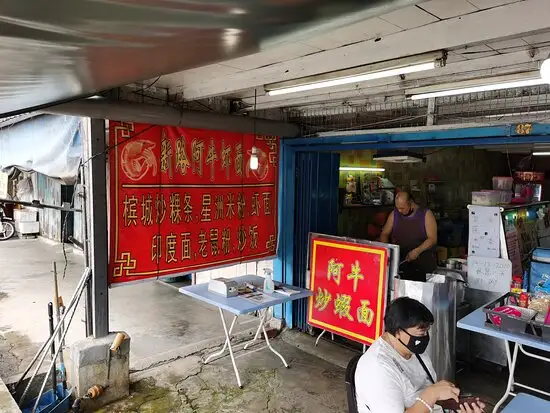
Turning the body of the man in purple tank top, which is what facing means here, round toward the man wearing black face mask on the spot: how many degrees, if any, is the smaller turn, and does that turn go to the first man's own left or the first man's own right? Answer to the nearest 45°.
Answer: approximately 45° to the first man's own left

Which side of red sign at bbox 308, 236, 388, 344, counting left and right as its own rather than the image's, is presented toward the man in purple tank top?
back

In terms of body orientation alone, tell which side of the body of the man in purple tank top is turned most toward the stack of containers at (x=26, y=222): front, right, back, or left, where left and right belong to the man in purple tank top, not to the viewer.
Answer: right

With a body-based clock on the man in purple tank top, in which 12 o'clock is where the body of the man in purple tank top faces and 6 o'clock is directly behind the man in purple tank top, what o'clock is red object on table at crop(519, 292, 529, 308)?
The red object on table is roughly at 11 o'clock from the man in purple tank top.

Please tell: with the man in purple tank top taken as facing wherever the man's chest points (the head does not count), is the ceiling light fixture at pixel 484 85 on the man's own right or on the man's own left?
on the man's own left

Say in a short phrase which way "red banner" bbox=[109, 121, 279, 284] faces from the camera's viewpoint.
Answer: facing the viewer and to the right of the viewer

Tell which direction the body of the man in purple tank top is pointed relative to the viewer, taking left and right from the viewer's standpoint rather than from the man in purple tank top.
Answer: facing the viewer and to the left of the viewer

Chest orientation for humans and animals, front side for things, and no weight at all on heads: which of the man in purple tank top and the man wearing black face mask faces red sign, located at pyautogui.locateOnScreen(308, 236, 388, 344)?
the man in purple tank top

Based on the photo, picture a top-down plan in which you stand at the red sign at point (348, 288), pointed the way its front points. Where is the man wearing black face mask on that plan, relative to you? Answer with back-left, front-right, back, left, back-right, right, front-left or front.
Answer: front-left

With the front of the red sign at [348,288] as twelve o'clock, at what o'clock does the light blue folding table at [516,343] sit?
The light blue folding table is roughly at 9 o'clock from the red sign.

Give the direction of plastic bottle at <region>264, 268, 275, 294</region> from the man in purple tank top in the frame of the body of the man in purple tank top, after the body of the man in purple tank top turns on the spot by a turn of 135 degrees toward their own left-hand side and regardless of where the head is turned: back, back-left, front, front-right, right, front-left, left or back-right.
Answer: back-right

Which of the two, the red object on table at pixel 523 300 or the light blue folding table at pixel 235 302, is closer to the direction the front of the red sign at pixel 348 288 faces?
the light blue folding table
